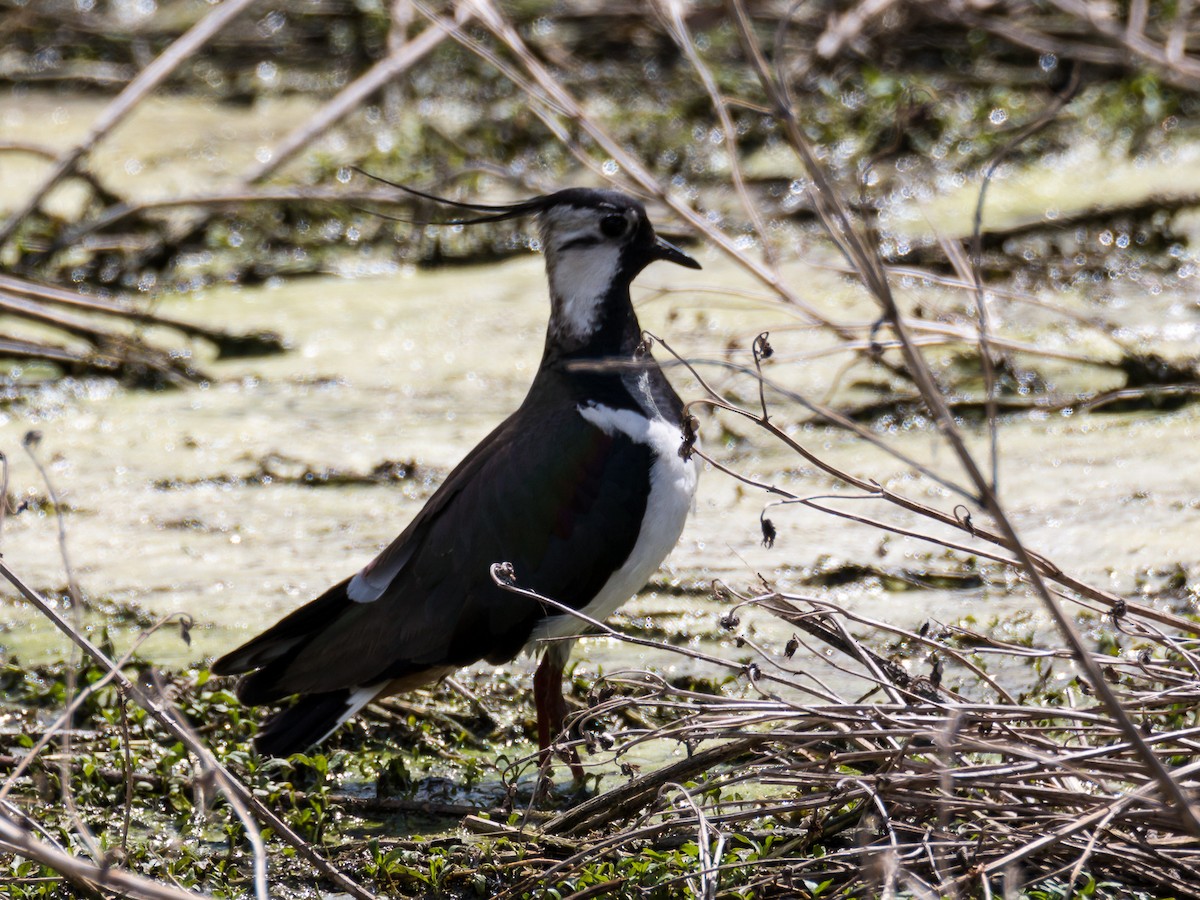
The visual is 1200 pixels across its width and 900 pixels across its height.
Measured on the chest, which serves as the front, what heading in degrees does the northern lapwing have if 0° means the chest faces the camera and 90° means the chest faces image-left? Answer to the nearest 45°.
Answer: approximately 270°
